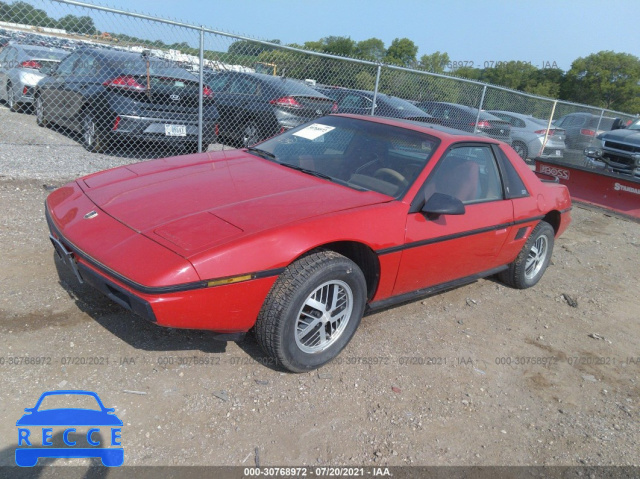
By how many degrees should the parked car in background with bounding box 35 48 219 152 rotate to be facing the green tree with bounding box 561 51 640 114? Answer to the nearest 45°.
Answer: approximately 90° to its right

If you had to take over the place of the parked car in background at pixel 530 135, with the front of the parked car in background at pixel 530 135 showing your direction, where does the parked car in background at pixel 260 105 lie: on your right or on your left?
on your left

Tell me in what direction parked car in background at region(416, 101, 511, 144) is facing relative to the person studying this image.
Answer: facing away from the viewer and to the left of the viewer

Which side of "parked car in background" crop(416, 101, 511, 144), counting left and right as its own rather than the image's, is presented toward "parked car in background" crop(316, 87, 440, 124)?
left

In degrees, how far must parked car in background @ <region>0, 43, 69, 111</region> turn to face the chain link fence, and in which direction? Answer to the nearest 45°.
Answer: approximately 180°

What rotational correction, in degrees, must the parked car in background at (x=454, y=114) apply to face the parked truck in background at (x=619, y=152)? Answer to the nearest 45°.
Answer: approximately 135° to its right

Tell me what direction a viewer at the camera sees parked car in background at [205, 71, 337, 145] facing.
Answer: facing away from the viewer and to the left of the viewer

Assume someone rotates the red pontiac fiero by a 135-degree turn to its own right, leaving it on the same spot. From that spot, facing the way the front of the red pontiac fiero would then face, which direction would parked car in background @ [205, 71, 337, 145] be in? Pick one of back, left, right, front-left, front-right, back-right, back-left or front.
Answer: front

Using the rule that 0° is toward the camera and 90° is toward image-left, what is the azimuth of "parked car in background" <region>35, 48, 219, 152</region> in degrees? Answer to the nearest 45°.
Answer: approximately 135°

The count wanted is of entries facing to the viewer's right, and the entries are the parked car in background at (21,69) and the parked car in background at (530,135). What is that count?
0

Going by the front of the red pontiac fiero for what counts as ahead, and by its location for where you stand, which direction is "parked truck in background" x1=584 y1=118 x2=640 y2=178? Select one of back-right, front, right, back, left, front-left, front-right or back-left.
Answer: back
